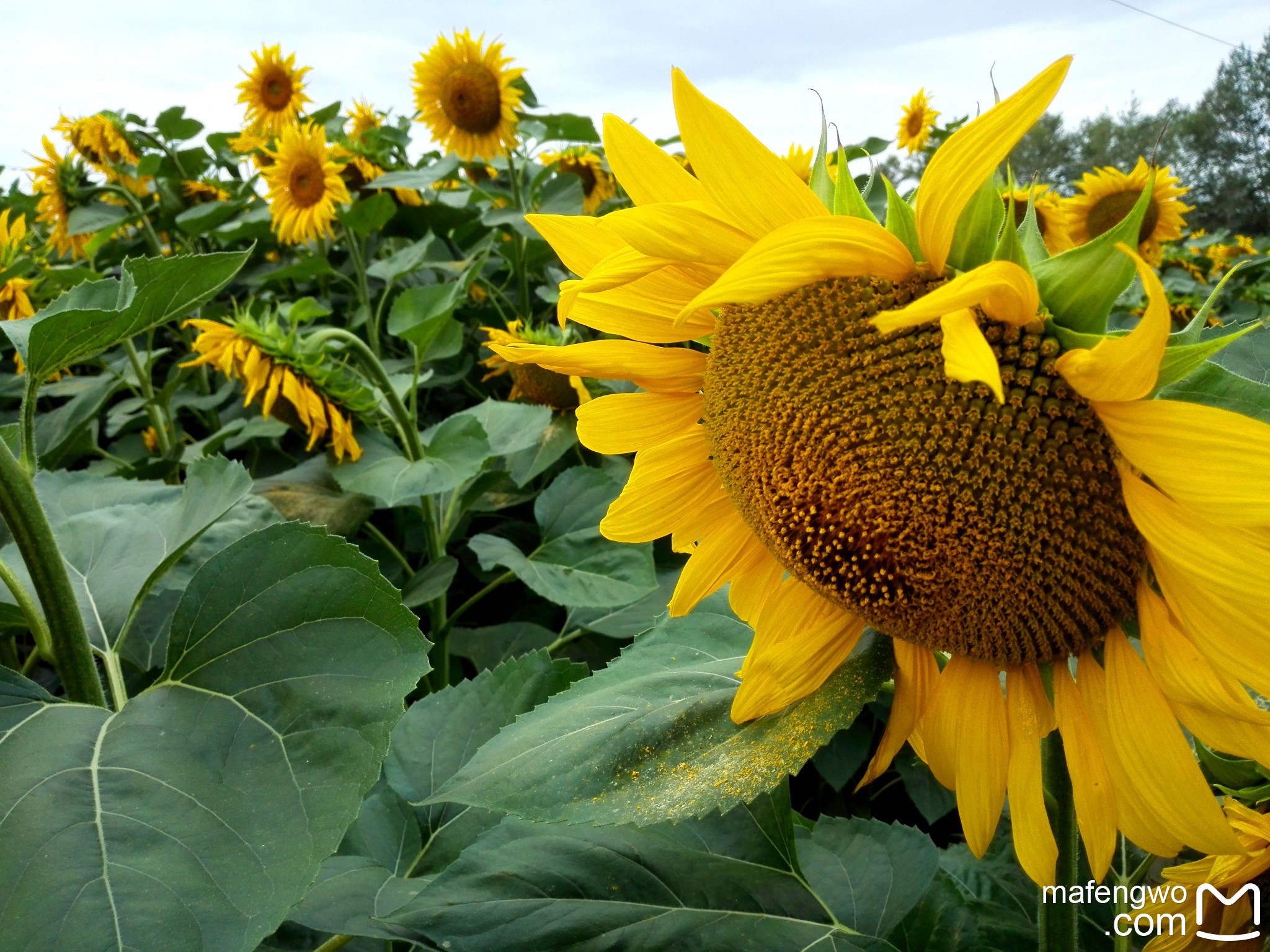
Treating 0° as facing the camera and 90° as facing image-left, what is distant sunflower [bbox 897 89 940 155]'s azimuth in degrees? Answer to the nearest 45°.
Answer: approximately 45°

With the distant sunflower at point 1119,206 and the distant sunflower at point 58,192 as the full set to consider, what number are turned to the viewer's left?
1

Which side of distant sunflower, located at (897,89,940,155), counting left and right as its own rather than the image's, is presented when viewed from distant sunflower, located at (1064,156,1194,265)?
left

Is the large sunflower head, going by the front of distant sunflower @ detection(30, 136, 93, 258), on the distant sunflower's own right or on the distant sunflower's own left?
on the distant sunflower's own left

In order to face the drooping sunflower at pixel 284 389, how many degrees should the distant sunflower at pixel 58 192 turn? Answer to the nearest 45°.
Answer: approximately 90° to its left

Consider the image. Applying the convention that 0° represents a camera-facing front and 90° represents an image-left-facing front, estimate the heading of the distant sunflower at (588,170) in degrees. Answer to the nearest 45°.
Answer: approximately 45°

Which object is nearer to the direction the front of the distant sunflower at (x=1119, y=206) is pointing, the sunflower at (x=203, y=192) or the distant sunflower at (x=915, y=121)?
the sunflower

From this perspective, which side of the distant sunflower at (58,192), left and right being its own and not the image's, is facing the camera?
left

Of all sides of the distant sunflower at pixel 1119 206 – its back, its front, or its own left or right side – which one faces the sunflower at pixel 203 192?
right

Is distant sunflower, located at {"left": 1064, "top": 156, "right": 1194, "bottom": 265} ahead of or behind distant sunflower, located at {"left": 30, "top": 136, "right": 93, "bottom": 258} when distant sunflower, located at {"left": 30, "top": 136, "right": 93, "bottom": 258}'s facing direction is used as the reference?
behind
